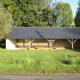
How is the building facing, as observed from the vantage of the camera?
facing the viewer
